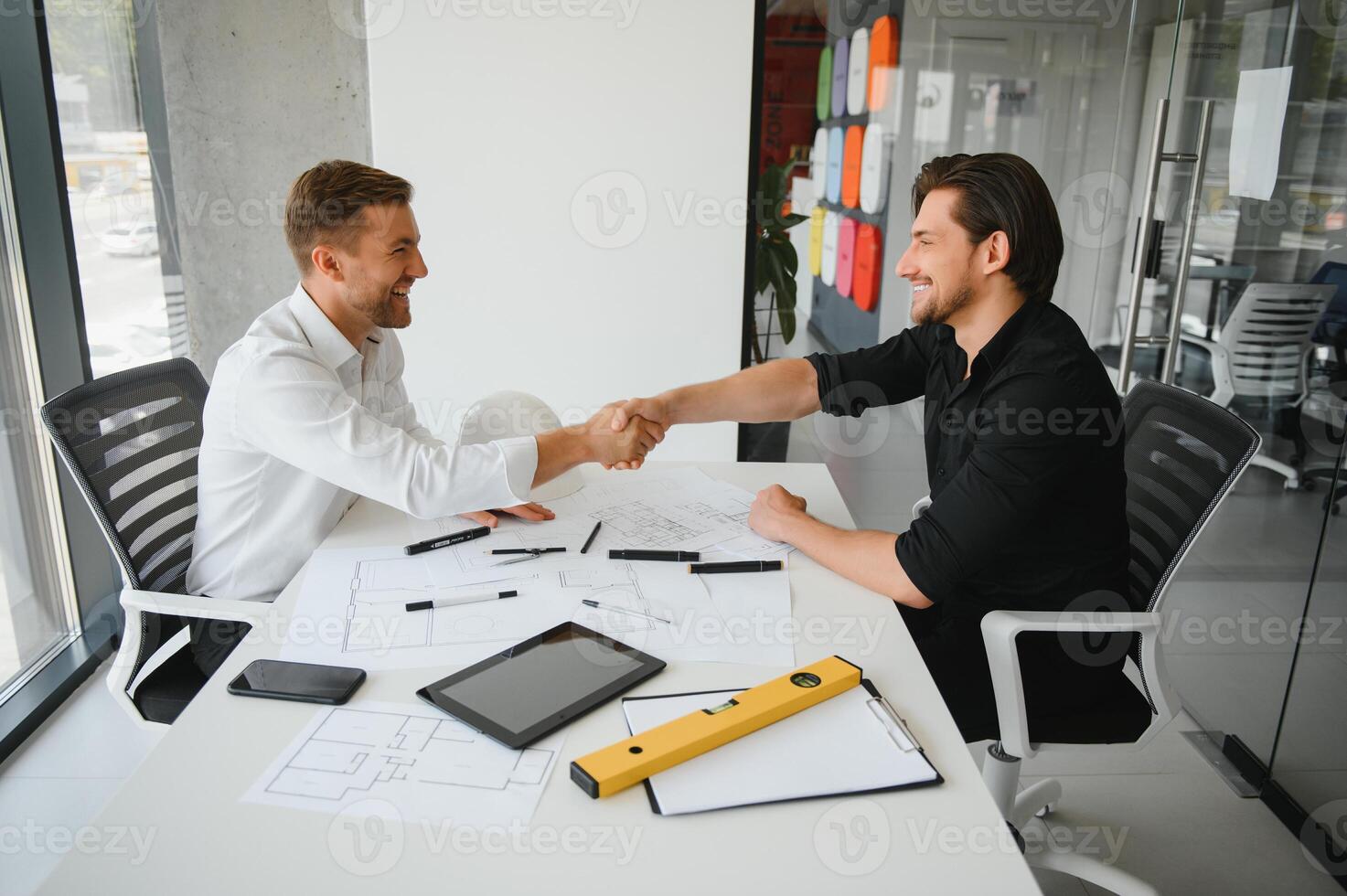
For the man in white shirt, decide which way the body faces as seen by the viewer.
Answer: to the viewer's right

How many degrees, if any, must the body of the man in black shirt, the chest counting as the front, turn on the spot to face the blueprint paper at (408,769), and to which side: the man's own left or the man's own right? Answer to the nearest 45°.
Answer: approximately 45° to the man's own left

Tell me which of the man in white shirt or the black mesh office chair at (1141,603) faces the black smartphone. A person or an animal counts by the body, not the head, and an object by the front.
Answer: the black mesh office chair

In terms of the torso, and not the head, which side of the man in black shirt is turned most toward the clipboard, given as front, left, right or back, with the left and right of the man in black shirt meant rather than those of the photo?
left

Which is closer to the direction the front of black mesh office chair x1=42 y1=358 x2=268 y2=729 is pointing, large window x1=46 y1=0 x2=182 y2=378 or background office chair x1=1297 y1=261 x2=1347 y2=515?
the background office chair

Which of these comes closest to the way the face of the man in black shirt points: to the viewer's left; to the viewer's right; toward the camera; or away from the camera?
to the viewer's left

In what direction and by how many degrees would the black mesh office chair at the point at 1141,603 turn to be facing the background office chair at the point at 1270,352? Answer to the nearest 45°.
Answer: approximately 135° to its right

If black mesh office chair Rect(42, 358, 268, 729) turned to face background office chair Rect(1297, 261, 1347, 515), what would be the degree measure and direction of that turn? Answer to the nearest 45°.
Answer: approximately 45° to its left

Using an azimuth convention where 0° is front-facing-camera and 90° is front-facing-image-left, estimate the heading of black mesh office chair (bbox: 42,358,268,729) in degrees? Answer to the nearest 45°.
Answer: approximately 315°

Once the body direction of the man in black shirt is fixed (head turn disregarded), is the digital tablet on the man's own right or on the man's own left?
on the man's own left

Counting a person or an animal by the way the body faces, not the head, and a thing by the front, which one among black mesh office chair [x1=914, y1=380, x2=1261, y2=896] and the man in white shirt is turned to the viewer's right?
the man in white shirt

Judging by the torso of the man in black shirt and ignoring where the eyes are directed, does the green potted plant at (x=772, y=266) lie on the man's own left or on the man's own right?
on the man's own right

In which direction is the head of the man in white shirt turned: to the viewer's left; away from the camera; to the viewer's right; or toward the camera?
to the viewer's right

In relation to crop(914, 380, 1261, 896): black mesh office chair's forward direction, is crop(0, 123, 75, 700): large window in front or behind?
in front

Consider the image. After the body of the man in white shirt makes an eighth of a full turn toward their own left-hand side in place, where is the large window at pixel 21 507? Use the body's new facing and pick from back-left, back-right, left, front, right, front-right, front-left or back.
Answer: left

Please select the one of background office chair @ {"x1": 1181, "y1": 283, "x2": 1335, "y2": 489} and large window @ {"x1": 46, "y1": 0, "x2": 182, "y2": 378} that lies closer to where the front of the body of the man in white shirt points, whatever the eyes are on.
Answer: the background office chair

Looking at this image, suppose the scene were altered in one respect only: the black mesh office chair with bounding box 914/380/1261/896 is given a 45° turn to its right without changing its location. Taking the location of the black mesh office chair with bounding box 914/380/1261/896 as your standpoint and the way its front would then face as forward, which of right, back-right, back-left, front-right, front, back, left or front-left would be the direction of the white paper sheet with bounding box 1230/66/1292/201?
right

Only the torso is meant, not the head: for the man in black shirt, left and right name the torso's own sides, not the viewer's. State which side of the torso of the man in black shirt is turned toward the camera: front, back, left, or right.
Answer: left

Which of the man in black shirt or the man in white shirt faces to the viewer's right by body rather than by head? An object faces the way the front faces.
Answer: the man in white shirt
